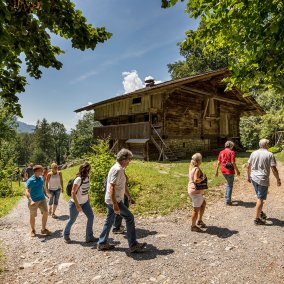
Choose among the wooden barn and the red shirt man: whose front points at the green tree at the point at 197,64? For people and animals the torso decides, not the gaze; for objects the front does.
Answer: the red shirt man

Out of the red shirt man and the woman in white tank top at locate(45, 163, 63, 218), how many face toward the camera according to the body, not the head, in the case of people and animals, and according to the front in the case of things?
1

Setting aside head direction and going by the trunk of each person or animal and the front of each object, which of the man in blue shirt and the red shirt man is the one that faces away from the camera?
the red shirt man

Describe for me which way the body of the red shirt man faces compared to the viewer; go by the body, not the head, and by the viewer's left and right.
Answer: facing away from the viewer

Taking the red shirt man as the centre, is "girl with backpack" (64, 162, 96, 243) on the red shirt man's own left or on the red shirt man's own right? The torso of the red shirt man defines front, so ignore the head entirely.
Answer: on the red shirt man's own left

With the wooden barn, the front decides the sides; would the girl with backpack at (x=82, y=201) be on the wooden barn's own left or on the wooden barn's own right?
on the wooden barn's own right
